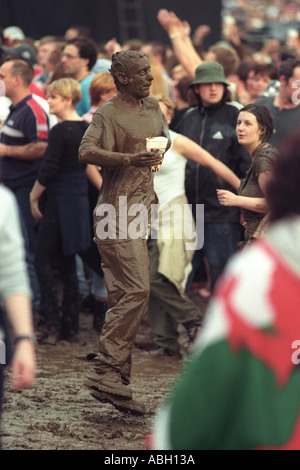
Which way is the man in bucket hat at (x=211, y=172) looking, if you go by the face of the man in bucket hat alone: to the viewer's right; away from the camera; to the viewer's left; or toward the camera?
toward the camera

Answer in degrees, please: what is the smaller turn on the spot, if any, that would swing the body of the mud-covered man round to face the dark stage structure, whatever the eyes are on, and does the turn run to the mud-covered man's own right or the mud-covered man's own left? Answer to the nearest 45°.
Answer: approximately 135° to the mud-covered man's own left

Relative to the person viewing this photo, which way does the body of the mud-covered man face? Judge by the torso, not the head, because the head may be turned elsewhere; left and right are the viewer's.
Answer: facing the viewer and to the right of the viewer
